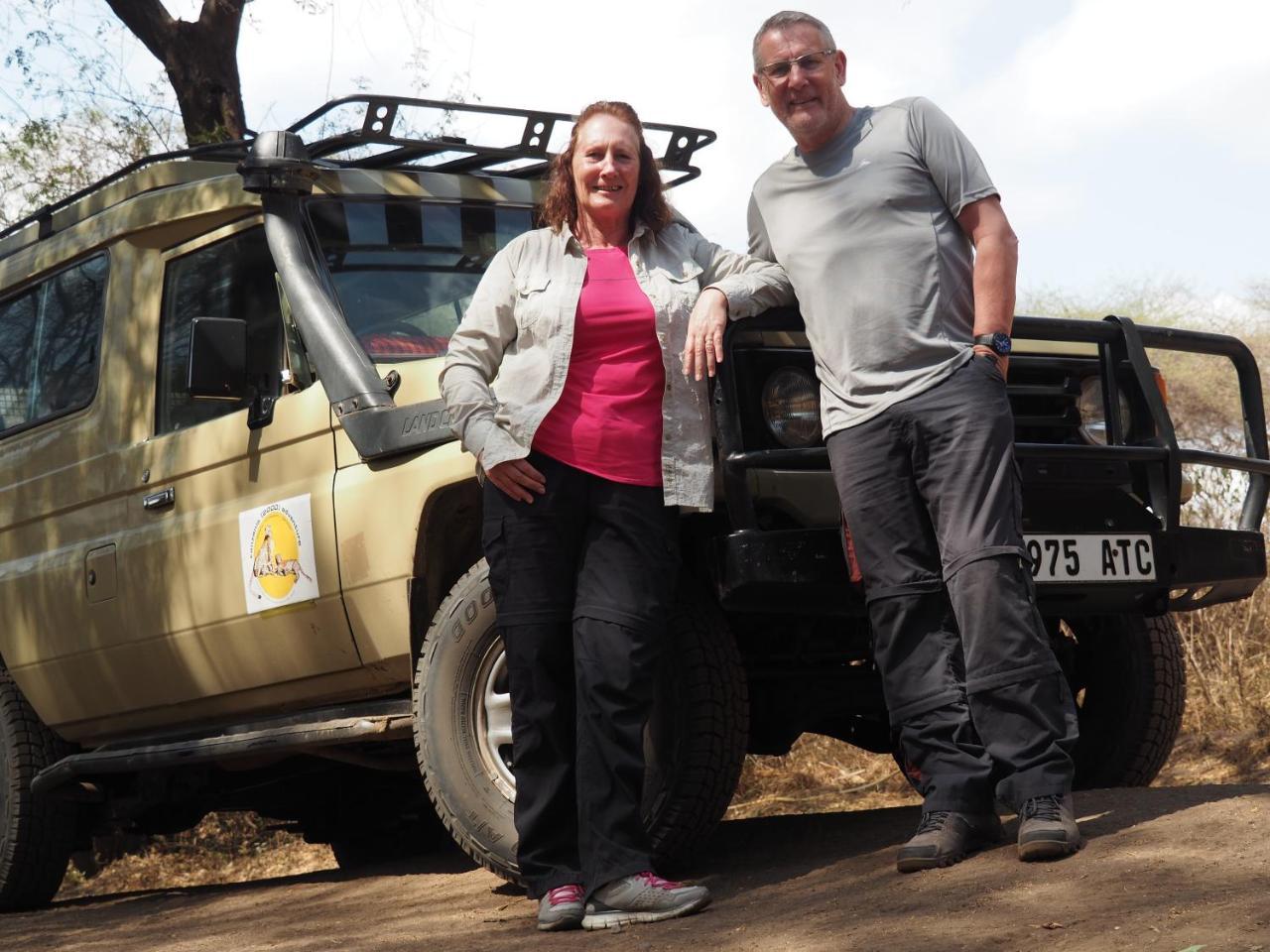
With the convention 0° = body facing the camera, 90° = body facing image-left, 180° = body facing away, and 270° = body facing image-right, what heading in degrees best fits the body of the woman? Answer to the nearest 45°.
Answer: approximately 0°

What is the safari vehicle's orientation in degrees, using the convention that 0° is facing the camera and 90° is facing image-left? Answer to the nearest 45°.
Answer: approximately 315°

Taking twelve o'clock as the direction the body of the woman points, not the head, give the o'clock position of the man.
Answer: The man is roughly at 9 o'clock from the woman.

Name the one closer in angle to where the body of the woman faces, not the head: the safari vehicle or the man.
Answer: the man

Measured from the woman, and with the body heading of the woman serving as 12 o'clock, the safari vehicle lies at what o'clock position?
The safari vehicle is roughly at 5 o'clock from the woman.
